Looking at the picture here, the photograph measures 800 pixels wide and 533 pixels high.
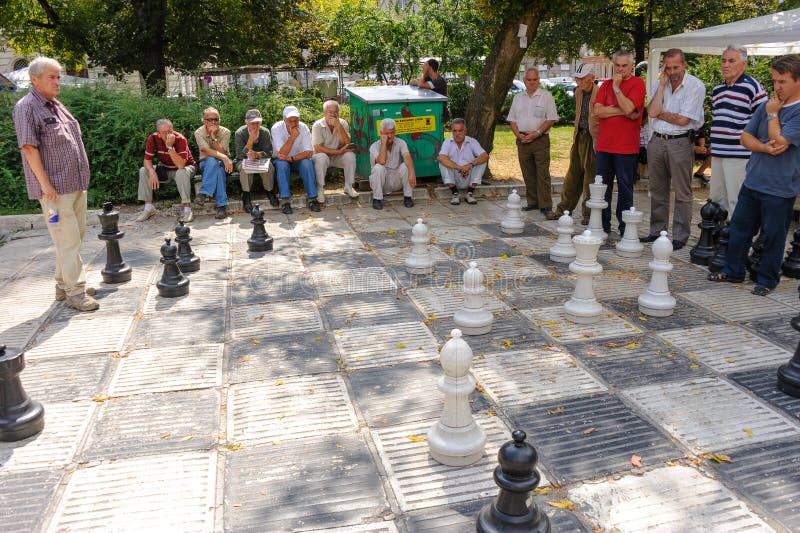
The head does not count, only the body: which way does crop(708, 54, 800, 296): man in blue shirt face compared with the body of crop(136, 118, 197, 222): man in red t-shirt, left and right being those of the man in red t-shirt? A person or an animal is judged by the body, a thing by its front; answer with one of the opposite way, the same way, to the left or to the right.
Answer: to the right

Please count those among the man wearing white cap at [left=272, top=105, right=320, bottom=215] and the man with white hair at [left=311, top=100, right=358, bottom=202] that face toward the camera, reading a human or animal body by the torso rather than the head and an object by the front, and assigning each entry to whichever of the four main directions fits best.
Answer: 2

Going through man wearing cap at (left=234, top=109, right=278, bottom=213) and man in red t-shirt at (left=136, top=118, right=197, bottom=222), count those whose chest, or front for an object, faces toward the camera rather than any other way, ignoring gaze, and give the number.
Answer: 2

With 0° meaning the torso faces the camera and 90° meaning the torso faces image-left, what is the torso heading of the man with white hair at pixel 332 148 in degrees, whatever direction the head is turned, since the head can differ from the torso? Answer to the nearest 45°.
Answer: approximately 0°

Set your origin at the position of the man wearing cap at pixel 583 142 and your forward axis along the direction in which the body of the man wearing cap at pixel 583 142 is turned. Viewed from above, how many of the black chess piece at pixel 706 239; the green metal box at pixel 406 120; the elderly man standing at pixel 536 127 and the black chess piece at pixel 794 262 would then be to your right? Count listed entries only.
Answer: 2

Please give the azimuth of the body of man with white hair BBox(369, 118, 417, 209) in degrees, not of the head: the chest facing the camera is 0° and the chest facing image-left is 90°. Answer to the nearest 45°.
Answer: approximately 0°

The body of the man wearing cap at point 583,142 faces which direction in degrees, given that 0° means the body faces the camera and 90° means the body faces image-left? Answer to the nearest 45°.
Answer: approximately 45°
